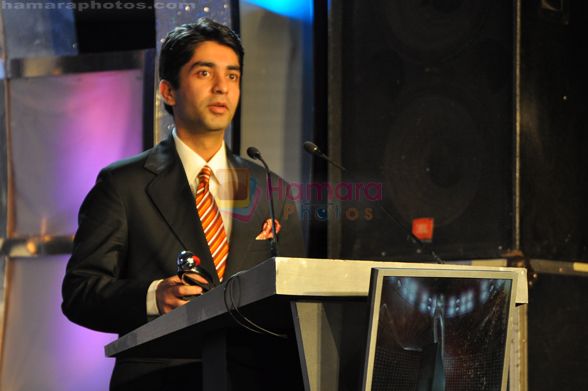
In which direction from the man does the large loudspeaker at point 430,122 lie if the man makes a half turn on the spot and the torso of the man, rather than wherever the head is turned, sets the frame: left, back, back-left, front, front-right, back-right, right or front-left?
right

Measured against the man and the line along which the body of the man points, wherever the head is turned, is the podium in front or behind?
in front

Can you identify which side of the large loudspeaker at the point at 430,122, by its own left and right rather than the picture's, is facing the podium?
front

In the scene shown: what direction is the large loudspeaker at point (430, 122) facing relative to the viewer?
toward the camera
